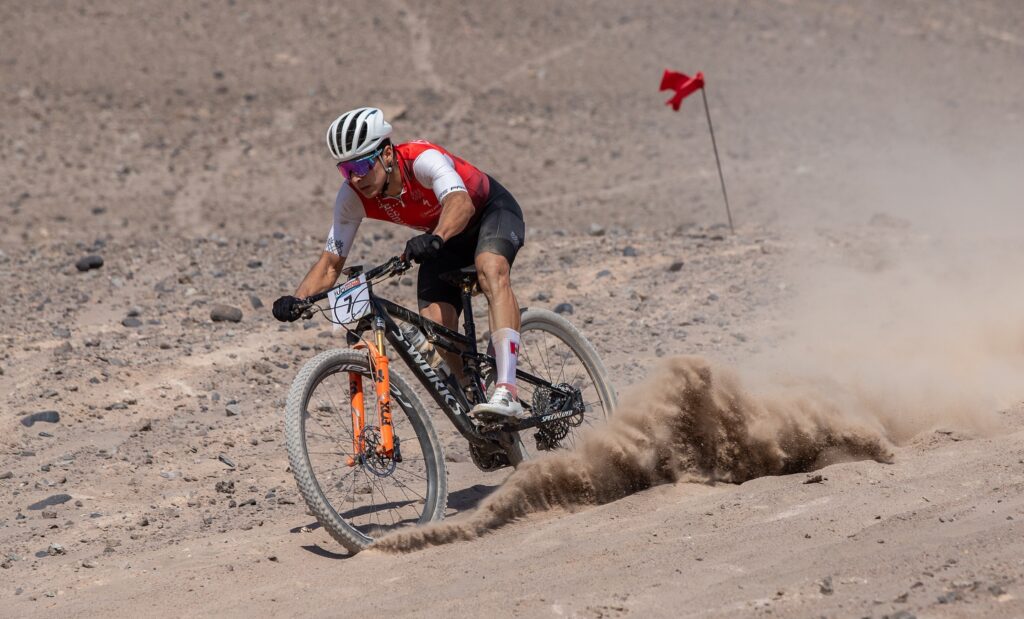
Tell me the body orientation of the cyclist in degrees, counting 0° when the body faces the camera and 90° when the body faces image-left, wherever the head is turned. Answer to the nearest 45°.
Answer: approximately 45°

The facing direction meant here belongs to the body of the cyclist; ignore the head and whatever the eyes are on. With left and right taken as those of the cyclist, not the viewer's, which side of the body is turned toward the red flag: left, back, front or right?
back

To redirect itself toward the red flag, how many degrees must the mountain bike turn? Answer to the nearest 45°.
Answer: approximately 180°

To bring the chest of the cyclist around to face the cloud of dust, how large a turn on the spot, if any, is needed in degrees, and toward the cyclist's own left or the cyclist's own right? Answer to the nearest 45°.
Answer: approximately 180°

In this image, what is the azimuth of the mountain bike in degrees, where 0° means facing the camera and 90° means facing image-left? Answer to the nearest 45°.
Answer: approximately 45°

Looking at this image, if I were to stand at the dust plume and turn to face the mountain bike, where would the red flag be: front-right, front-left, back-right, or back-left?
back-right

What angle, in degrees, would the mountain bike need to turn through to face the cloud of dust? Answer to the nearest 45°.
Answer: approximately 180°

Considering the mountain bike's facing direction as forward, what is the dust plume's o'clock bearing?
The dust plume is roughly at 7 o'clock from the mountain bike.
